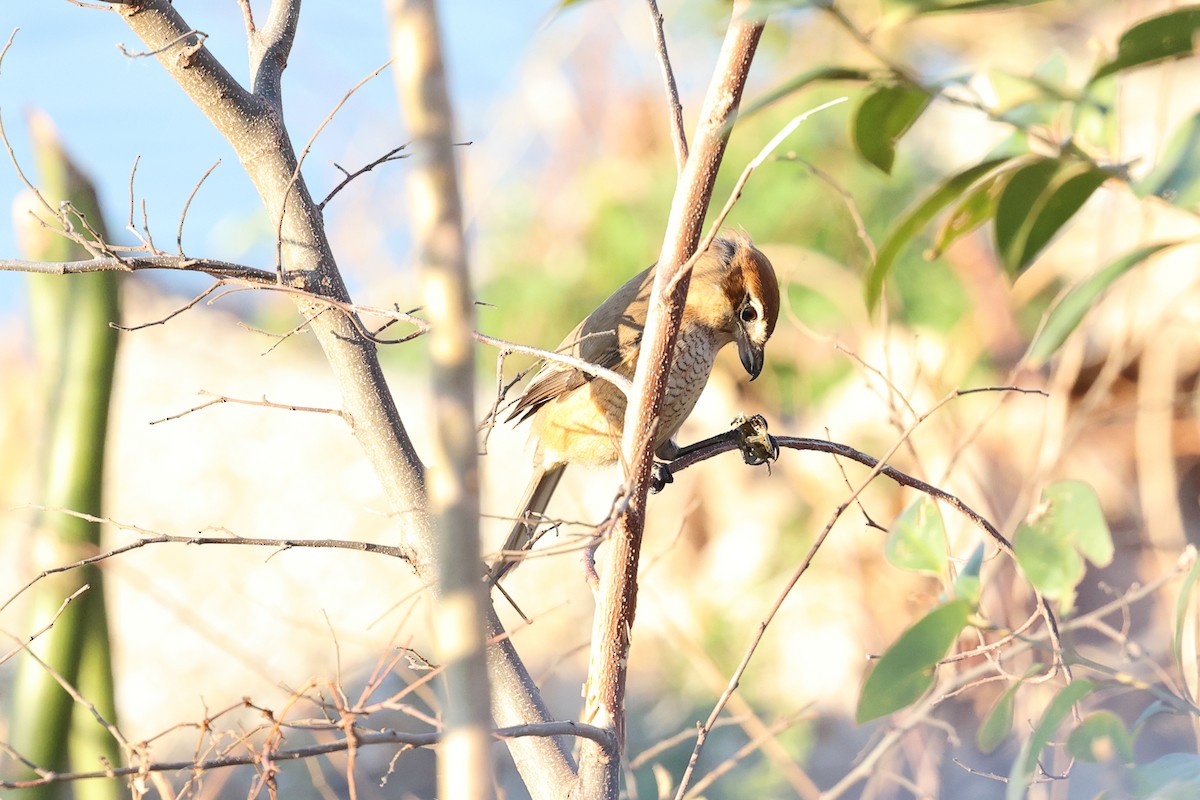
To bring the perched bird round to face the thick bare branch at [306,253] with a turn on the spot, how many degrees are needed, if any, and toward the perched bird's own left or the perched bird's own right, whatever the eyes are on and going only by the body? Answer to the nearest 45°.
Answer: approximately 90° to the perched bird's own right

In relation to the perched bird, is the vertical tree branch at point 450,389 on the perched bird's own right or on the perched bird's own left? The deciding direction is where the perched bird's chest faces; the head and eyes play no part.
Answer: on the perched bird's own right

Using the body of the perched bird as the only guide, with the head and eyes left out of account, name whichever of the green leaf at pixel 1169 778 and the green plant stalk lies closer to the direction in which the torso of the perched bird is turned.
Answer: the green leaf

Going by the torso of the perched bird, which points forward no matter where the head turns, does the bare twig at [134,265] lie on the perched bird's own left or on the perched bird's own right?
on the perched bird's own right

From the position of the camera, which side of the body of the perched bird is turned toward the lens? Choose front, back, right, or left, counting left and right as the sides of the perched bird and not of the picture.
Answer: right
